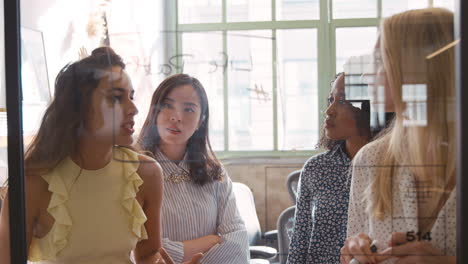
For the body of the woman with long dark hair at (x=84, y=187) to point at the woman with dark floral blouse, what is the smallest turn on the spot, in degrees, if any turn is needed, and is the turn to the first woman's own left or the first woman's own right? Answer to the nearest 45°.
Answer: approximately 90° to the first woman's own left

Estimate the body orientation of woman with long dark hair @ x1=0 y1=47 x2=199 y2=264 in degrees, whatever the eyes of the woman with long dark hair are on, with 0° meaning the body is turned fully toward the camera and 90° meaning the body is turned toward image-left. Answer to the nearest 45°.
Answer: approximately 0°
